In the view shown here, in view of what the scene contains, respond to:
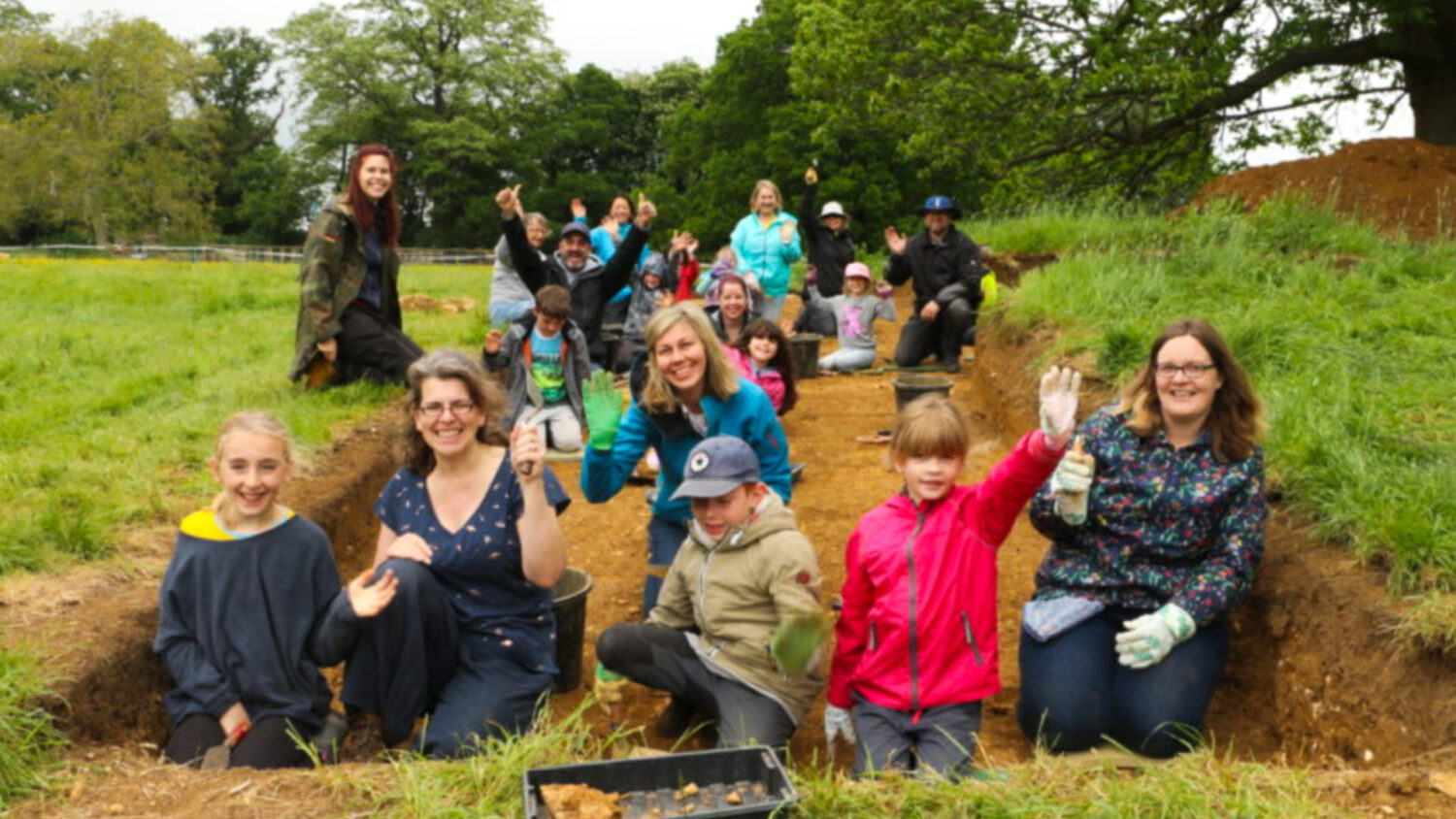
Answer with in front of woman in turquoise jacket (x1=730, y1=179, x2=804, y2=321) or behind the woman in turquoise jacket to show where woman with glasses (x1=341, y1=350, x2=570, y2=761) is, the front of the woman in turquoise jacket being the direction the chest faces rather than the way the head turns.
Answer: in front

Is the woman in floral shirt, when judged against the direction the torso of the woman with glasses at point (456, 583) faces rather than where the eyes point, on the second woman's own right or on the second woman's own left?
on the second woman's own left

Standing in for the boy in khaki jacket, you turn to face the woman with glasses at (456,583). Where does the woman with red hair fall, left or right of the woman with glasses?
right

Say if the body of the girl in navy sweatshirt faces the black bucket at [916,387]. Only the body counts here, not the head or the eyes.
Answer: no

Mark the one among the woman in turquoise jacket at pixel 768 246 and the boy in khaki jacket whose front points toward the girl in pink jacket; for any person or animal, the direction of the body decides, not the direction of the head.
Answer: the woman in turquoise jacket

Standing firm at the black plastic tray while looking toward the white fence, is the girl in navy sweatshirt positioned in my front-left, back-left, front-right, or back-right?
front-left

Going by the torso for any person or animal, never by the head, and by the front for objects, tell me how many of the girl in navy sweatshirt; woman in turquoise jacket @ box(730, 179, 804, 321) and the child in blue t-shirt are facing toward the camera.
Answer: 3

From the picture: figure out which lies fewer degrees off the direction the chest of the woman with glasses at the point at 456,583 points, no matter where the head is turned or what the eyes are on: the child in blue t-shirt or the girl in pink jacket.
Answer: the girl in pink jacket

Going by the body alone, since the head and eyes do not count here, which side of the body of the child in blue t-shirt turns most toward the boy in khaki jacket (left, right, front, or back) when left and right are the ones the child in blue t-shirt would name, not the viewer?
front

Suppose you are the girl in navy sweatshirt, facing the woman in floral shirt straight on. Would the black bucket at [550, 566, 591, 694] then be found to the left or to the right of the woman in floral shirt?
left

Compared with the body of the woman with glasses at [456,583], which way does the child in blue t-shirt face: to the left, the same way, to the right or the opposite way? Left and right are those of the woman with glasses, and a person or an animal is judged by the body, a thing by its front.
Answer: the same way

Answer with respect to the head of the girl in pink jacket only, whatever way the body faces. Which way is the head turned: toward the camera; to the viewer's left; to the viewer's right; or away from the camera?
toward the camera

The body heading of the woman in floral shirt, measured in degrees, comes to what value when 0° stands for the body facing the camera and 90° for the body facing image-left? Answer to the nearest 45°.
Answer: approximately 0°

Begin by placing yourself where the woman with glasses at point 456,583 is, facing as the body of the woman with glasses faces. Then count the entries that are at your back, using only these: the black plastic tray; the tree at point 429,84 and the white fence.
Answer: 2

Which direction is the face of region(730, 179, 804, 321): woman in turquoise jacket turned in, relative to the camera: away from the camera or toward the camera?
toward the camera

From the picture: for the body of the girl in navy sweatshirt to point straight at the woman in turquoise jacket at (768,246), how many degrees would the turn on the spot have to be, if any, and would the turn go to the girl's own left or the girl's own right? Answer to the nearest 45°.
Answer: approximately 135° to the girl's own left

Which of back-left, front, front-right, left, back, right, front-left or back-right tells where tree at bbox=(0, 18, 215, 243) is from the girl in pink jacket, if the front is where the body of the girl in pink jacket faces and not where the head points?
back-right

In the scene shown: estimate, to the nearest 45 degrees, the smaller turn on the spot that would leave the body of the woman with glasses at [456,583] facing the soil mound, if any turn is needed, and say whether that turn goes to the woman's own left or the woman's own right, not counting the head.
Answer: approximately 135° to the woman's own left

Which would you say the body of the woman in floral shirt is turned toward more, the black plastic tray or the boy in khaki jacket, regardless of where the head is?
the black plastic tray

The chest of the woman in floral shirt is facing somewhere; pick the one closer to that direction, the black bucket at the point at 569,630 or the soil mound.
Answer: the black bucket

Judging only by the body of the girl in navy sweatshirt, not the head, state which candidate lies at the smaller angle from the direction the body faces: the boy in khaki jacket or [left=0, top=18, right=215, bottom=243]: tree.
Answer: the boy in khaki jacket

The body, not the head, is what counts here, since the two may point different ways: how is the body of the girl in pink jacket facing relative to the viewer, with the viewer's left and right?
facing the viewer

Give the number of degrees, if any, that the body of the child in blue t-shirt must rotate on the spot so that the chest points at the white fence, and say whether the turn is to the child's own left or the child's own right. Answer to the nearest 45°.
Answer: approximately 180°
